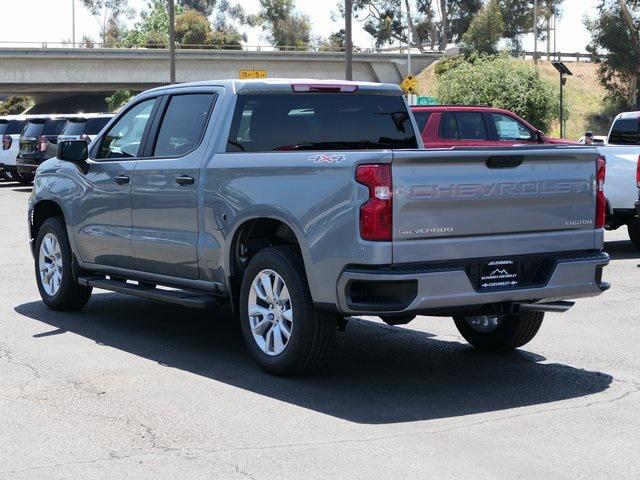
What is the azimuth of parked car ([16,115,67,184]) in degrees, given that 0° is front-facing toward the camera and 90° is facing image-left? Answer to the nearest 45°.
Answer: approximately 225°

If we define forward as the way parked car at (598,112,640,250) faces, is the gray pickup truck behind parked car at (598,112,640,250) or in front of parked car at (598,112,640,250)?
behind

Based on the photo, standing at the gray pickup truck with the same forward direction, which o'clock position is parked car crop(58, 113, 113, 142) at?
The parked car is roughly at 1 o'clock from the gray pickup truck.

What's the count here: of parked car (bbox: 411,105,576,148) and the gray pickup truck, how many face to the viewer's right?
1

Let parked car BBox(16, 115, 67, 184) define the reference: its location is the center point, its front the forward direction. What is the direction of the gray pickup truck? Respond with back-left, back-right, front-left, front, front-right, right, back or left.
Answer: back-right

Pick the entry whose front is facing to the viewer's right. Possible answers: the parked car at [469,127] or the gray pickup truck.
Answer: the parked car

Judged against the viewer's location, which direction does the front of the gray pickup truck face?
facing away from the viewer and to the left of the viewer

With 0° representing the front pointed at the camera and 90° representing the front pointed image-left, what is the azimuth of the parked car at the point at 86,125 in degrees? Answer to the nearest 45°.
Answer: approximately 225°

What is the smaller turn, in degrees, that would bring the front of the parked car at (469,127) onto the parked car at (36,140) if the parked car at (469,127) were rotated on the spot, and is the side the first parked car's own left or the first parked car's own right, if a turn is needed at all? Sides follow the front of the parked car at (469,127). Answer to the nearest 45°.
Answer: approximately 135° to the first parked car's own left

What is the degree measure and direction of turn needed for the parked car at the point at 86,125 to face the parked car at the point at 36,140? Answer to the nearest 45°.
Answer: approximately 90° to its left

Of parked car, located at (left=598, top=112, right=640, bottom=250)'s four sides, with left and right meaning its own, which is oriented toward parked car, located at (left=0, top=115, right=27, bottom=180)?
left

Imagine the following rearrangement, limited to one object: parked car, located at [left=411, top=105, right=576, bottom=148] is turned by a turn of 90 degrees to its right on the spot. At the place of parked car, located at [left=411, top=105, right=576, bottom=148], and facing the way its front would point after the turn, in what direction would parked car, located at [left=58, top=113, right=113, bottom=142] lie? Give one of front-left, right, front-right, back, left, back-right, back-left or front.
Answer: back-right

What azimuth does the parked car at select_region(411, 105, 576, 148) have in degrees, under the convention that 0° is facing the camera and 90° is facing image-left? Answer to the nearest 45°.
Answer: approximately 270°

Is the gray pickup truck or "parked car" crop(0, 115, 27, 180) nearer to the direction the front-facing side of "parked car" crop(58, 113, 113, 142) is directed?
the parked car

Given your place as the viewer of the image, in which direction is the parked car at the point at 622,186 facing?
facing away from the viewer and to the right of the viewer
